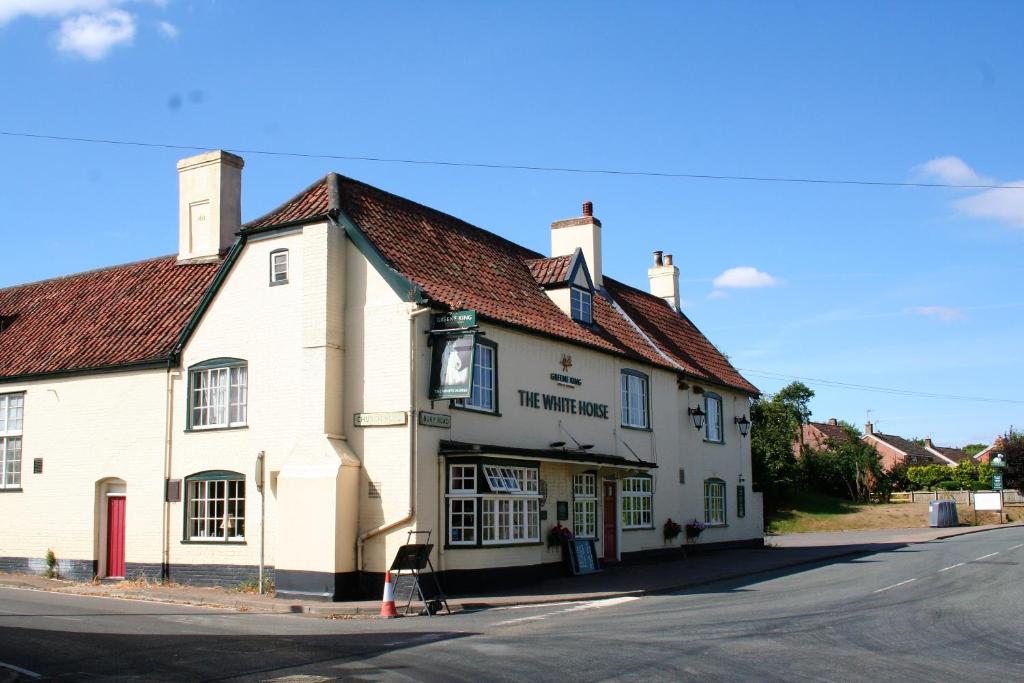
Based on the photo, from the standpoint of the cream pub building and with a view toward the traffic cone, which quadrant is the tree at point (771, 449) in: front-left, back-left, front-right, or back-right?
back-left

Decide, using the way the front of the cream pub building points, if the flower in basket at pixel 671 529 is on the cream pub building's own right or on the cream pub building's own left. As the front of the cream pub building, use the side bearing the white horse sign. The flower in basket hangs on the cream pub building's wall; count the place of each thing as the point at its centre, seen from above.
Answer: on the cream pub building's own left

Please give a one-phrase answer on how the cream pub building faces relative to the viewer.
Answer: facing the viewer and to the right of the viewer

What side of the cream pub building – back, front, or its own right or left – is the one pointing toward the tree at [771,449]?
left

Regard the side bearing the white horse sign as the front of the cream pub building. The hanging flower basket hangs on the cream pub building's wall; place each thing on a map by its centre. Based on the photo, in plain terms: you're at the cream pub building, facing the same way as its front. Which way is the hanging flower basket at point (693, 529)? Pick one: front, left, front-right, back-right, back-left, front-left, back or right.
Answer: left

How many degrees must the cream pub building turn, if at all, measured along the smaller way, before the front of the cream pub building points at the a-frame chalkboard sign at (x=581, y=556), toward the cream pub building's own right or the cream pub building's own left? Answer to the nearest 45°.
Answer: approximately 45° to the cream pub building's own left

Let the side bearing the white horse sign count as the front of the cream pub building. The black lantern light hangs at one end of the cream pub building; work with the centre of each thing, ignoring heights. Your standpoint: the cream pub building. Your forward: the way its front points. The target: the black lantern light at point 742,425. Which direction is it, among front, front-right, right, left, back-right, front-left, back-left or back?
left

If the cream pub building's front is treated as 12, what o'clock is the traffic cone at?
The traffic cone is roughly at 1 o'clock from the cream pub building.
